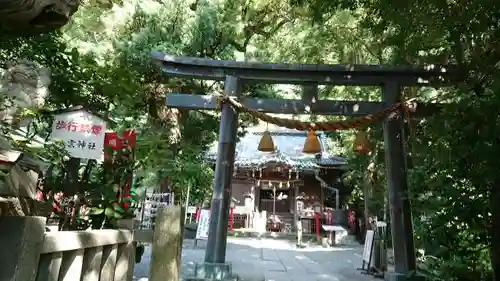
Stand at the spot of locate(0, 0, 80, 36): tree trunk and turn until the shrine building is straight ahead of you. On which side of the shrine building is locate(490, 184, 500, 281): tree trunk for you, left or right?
right

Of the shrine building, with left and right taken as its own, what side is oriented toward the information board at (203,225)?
front

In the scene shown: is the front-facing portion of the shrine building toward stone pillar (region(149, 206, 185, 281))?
yes

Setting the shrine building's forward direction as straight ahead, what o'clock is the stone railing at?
The stone railing is roughly at 12 o'clock from the shrine building.

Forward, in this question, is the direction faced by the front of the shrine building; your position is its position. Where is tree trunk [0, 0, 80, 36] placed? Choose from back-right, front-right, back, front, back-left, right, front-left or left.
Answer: front

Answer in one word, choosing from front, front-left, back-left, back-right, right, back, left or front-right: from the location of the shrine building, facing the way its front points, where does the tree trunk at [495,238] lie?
front

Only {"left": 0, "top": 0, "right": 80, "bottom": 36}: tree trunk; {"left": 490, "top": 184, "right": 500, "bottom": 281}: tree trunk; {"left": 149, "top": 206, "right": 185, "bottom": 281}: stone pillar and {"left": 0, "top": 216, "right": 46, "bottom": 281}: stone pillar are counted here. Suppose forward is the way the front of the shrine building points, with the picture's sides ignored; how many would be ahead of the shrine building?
4

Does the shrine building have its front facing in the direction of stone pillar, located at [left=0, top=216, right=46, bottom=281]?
yes

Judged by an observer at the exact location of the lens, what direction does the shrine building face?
facing the viewer
